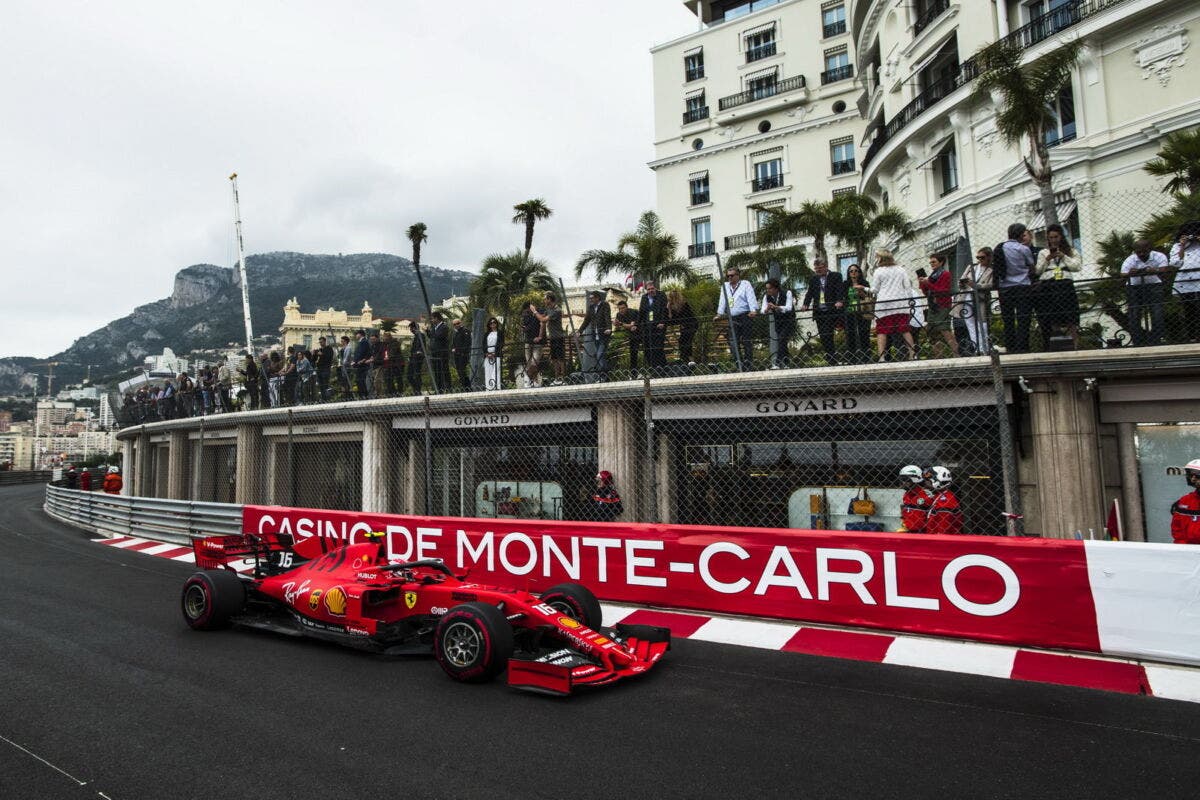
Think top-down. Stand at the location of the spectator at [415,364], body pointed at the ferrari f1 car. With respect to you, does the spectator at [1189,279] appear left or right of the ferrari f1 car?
left

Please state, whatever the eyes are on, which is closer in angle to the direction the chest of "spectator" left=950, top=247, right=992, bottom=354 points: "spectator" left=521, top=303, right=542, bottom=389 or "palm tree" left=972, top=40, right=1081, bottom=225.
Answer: the spectator

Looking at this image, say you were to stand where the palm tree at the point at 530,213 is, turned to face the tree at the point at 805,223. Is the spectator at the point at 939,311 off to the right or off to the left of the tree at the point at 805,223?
right

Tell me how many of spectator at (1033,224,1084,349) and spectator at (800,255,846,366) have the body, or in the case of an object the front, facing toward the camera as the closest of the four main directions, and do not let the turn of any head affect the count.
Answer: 2

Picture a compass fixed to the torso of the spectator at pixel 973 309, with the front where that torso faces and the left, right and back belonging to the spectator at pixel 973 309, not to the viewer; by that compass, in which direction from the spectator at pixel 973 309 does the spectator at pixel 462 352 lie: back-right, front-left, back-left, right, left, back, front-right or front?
front-right

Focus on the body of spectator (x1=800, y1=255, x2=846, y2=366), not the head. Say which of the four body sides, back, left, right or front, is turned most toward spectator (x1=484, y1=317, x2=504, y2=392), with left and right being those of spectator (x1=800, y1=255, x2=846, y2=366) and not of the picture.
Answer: right

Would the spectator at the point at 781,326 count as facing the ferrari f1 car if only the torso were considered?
yes

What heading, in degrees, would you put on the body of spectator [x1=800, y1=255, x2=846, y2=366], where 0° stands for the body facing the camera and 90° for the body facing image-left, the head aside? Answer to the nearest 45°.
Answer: approximately 0°
